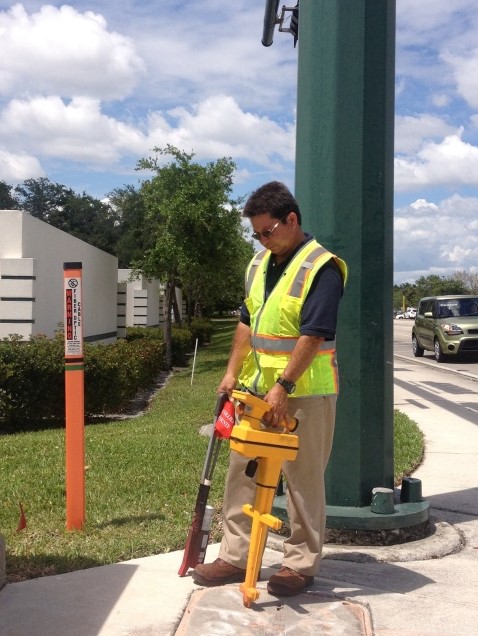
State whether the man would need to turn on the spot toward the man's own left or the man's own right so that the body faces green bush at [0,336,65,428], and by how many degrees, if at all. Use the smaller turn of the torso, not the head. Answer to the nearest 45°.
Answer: approximately 90° to the man's own right

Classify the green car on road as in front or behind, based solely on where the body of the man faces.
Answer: behind

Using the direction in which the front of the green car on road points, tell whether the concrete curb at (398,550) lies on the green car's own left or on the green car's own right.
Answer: on the green car's own right

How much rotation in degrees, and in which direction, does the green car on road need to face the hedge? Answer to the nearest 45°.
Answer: approximately 90° to its right

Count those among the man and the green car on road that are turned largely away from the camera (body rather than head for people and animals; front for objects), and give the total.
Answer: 0

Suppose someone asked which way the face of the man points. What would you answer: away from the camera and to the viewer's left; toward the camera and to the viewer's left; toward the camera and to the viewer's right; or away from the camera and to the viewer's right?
toward the camera and to the viewer's left

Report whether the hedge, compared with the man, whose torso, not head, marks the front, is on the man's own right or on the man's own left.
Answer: on the man's own right

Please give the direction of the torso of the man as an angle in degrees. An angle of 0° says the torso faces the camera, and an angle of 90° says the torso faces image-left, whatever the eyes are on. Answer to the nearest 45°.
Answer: approximately 45°
